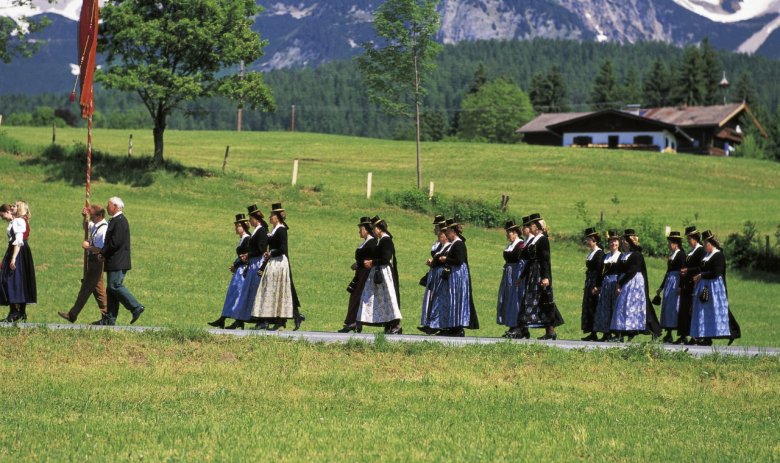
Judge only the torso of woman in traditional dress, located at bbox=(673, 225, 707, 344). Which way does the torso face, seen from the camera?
to the viewer's left

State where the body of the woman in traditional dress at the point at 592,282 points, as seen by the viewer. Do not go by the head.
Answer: to the viewer's left

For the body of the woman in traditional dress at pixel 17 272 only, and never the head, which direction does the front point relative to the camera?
to the viewer's left

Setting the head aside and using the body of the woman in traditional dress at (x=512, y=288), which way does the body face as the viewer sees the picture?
to the viewer's left

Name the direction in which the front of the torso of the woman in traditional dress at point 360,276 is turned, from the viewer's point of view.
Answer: to the viewer's left

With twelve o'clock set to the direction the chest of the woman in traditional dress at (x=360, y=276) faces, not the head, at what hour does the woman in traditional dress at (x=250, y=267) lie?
the woman in traditional dress at (x=250, y=267) is roughly at 12 o'clock from the woman in traditional dress at (x=360, y=276).

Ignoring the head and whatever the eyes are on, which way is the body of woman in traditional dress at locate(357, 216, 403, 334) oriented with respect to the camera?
to the viewer's left

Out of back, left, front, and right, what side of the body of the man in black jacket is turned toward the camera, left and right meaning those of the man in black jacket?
left
